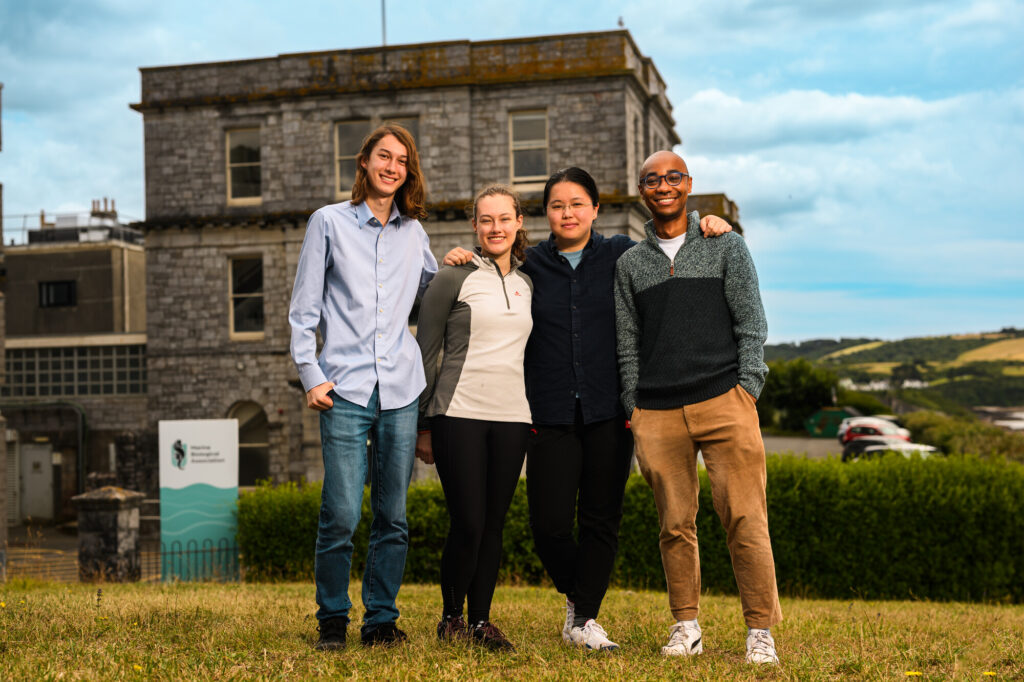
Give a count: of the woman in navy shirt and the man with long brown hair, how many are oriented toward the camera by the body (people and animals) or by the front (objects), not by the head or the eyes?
2

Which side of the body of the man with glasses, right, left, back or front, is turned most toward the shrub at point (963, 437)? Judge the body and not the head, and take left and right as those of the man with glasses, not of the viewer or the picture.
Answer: back

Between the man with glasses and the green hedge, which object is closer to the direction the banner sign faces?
the man with glasses

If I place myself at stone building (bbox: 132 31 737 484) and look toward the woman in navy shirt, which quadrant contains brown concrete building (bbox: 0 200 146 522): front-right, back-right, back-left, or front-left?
back-right

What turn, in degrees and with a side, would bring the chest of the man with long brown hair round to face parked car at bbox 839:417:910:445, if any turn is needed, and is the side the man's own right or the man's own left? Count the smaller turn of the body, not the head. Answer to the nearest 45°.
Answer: approximately 135° to the man's own left

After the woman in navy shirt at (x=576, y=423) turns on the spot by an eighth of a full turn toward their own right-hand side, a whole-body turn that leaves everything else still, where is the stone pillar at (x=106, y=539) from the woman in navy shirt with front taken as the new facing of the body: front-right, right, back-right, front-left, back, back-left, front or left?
right

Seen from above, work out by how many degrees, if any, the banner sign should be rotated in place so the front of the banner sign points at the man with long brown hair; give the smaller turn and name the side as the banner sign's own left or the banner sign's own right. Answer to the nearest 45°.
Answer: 0° — it already faces them

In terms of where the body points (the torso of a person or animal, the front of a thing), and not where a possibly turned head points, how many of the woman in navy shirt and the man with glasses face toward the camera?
2
